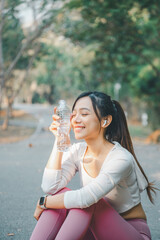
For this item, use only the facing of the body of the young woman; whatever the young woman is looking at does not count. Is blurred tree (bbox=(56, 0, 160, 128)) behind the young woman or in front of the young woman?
behind

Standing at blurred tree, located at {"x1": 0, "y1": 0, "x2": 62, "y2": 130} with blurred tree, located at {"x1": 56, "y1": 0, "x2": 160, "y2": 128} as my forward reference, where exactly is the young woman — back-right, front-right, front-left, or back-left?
front-right

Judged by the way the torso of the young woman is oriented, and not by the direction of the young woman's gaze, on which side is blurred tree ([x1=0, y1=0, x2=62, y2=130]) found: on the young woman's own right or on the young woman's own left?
on the young woman's own right

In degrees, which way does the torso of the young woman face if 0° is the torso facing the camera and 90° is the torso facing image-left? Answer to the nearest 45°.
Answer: approximately 45°
